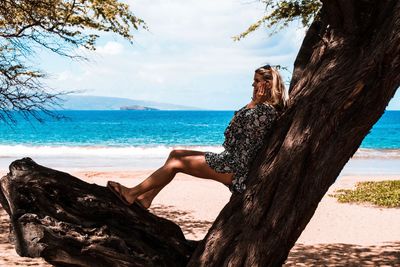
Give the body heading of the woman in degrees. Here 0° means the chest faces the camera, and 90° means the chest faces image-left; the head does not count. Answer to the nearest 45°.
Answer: approximately 90°

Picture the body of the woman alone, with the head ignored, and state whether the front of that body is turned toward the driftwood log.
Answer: yes
